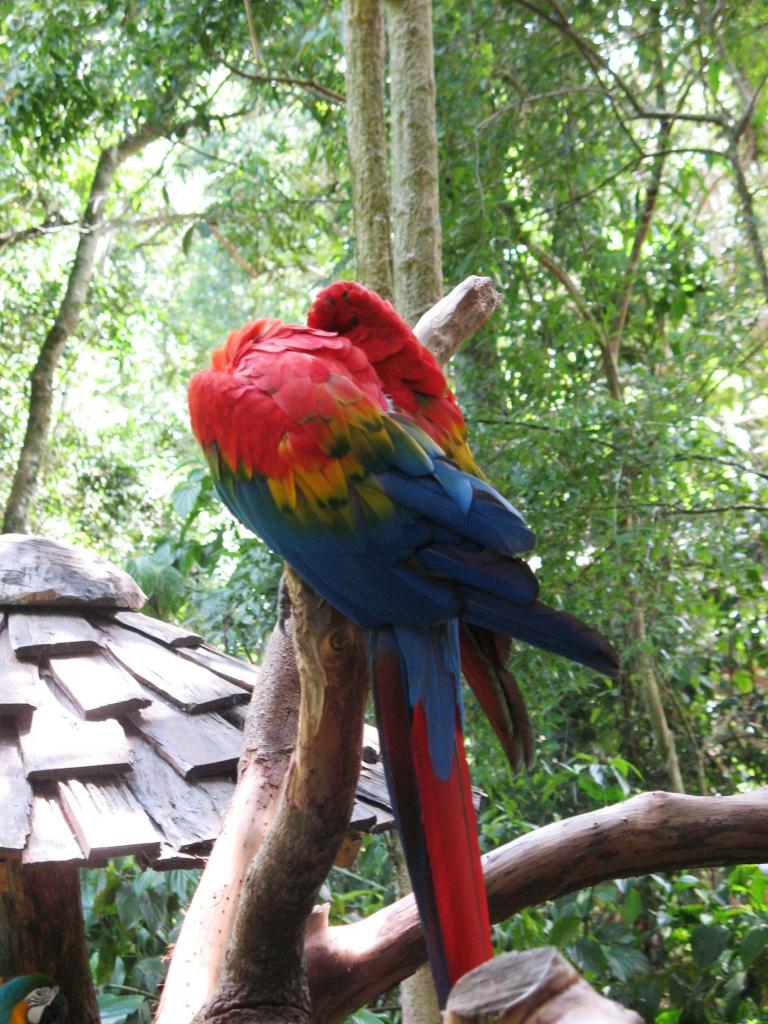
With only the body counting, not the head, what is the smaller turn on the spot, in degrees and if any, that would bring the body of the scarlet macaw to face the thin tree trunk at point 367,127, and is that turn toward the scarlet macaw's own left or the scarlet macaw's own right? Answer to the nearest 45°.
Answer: approximately 45° to the scarlet macaw's own right

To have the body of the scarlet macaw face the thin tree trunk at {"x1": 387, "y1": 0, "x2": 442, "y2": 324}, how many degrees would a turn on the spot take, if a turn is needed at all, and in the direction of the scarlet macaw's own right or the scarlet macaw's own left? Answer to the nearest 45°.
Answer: approximately 45° to the scarlet macaw's own right

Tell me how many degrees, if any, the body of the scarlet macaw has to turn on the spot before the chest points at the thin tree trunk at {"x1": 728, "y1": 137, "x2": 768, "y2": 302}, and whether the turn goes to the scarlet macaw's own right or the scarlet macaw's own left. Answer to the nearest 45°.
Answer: approximately 90° to the scarlet macaw's own right

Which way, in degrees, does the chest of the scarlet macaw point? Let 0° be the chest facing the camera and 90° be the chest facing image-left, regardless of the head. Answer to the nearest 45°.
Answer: approximately 135°
